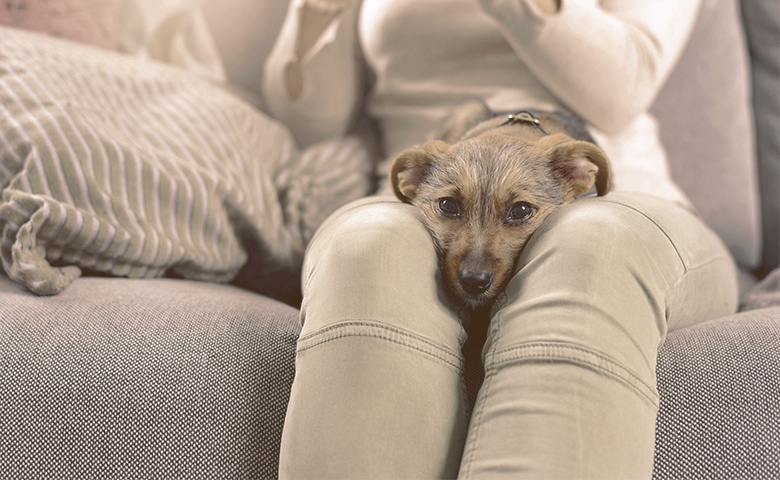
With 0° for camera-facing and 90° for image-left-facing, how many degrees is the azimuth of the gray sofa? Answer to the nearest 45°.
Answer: approximately 0°

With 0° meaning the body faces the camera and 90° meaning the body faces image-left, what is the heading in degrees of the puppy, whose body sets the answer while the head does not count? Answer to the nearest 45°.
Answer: approximately 0°

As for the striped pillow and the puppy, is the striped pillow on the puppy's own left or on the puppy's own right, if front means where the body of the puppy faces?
on the puppy's own right
